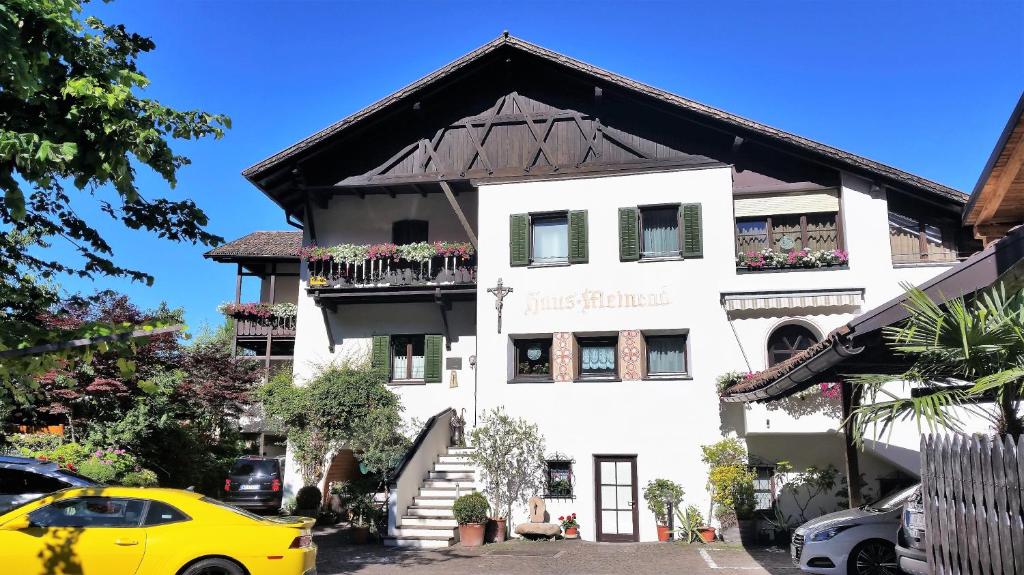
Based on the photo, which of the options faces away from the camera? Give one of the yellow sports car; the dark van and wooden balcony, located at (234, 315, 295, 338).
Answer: the dark van

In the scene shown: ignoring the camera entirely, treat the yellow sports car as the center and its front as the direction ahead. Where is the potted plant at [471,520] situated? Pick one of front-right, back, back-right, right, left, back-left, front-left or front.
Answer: back-right

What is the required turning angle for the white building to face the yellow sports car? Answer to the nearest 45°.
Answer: approximately 45° to its right

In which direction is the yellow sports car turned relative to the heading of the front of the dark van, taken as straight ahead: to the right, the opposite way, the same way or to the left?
to the left

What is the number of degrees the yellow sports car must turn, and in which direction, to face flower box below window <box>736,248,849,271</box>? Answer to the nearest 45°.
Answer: approximately 180°

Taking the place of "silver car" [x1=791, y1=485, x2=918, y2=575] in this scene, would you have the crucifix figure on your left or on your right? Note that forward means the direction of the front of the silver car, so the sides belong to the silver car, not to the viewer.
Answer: on your right

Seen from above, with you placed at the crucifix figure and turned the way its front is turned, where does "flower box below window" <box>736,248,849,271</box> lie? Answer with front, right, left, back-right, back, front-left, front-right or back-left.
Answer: left

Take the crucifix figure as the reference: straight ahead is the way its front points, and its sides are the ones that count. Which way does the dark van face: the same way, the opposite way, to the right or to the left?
the opposite way

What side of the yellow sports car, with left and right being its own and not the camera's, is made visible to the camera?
left

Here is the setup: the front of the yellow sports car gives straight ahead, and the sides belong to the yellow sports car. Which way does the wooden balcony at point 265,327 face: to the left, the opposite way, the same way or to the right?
to the left

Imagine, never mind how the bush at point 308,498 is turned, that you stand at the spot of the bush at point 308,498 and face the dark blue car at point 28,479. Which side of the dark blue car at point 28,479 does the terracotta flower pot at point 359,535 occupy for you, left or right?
left

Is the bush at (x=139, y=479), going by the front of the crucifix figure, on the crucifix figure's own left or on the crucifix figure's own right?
on the crucifix figure's own right

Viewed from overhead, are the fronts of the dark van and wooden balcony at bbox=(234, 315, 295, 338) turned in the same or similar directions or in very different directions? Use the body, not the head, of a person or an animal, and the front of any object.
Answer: very different directions

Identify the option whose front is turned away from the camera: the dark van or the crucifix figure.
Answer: the dark van

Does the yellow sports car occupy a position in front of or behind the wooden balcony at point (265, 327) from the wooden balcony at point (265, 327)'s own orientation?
in front

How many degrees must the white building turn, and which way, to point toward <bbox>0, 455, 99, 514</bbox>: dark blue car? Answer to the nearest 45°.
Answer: approximately 45° to its right

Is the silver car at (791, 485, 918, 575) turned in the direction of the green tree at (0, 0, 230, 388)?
yes

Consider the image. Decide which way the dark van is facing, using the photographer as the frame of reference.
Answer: facing away from the viewer

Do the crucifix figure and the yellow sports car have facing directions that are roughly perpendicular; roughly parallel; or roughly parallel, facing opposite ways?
roughly perpendicular

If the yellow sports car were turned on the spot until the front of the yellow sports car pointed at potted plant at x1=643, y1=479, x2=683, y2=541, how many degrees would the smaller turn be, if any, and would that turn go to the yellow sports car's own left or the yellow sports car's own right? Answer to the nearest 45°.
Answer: approximately 135° to the yellow sports car's own right
